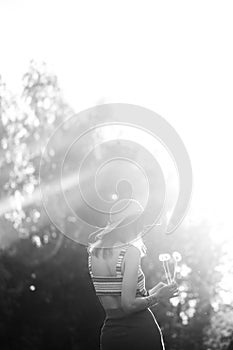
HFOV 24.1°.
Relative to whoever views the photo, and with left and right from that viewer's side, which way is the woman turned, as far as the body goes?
facing away from the viewer and to the right of the viewer

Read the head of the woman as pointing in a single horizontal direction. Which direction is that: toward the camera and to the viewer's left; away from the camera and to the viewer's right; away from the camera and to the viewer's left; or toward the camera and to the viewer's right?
away from the camera and to the viewer's right
